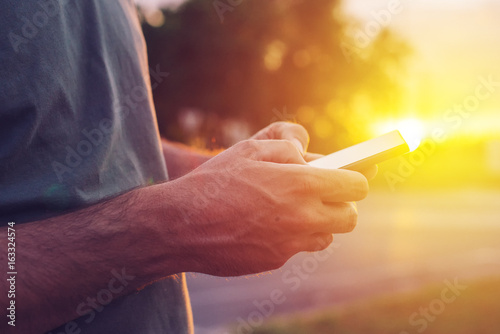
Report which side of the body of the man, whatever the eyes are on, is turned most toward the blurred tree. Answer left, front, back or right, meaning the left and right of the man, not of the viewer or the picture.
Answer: left

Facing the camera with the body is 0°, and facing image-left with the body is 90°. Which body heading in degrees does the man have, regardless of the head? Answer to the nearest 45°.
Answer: approximately 270°
